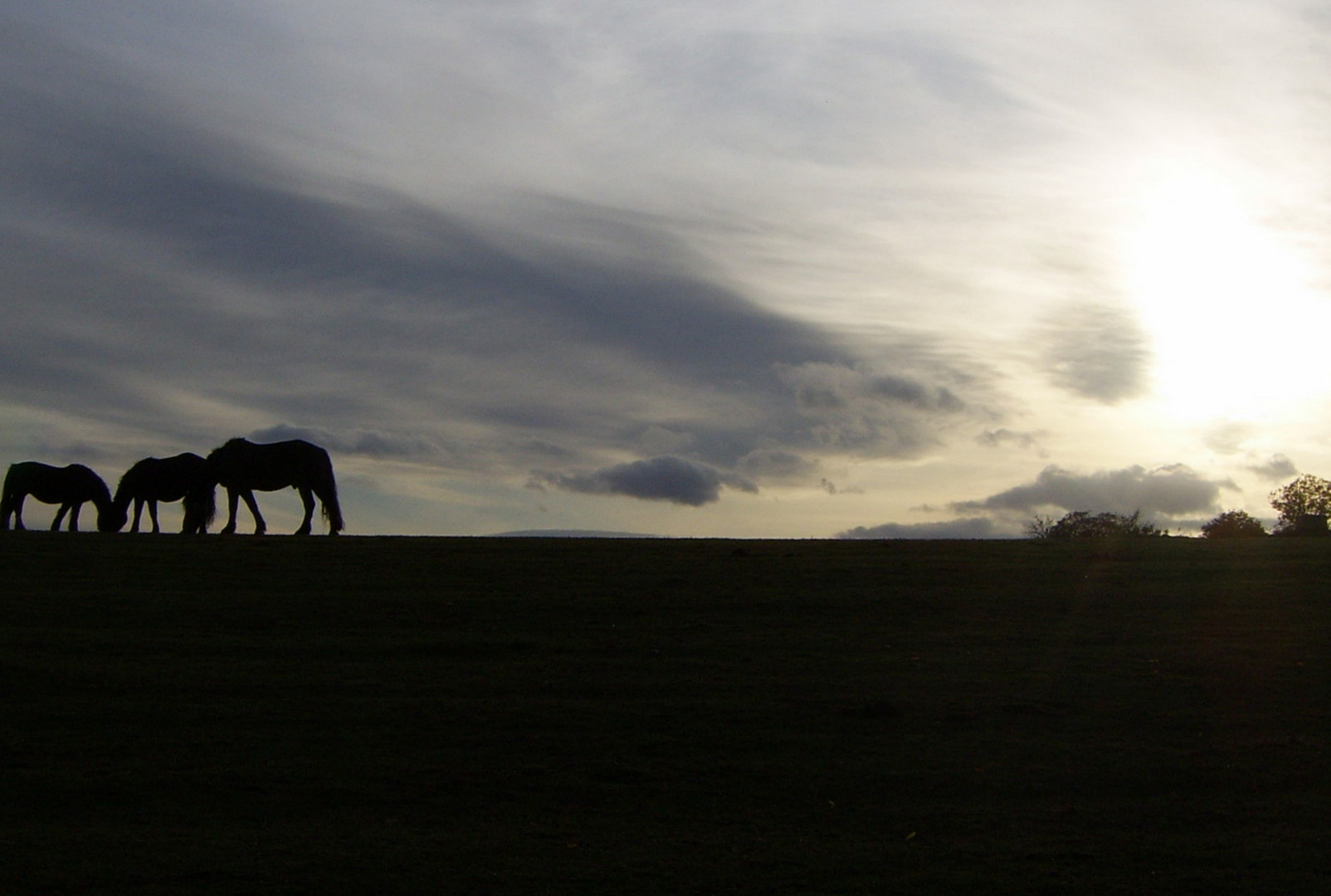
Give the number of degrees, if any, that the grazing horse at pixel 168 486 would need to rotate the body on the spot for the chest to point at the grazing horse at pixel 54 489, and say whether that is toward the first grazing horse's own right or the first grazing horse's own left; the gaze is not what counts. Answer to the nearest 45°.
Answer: approximately 45° to the first grazing horse's own right

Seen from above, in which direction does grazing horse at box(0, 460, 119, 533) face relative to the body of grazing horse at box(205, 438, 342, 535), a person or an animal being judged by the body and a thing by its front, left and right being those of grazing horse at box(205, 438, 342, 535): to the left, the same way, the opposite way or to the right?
the opposite way

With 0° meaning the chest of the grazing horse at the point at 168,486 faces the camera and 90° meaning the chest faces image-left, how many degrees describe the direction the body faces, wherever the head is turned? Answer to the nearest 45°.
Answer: approximately 90°

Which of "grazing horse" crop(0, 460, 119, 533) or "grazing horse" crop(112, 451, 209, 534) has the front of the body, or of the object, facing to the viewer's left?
"grazing horse" crop(112, 451, 209, 534)

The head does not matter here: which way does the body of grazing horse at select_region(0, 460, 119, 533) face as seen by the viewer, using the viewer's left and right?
facing to the right of the viewer

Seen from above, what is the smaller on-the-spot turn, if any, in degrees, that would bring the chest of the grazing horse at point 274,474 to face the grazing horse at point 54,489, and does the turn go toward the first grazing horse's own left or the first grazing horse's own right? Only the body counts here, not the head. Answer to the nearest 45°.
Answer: approximately 45° to the first grazing horse's own right

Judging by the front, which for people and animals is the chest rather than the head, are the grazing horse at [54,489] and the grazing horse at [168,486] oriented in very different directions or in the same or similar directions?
very different directions

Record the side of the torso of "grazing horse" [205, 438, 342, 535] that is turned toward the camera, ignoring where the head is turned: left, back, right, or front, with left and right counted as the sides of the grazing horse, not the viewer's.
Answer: left
